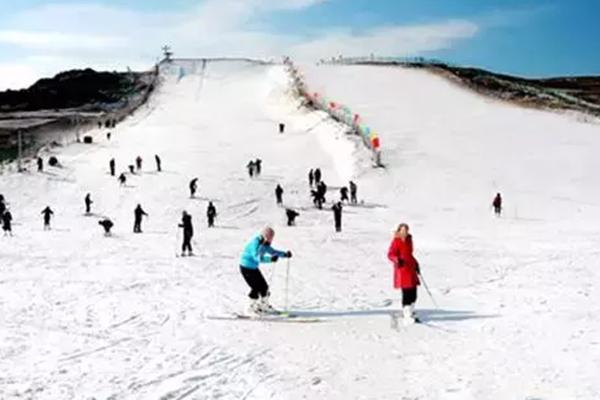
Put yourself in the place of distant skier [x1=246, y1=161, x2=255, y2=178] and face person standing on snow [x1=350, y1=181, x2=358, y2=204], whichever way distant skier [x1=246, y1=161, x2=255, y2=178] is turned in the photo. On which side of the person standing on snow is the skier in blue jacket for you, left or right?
right

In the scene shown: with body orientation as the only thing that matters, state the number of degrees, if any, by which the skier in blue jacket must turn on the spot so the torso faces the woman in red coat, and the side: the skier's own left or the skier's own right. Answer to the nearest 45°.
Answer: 0° — they already face them

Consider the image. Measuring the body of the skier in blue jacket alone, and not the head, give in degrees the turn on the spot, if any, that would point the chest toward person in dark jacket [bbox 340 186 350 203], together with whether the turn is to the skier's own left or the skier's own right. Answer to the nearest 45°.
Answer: approximately 90° to the skier's own left

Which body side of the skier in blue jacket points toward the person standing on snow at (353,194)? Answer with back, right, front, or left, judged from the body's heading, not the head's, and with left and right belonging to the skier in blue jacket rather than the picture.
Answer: left

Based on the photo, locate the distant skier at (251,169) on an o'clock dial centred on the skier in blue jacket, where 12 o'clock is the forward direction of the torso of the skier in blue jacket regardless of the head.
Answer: The distant skier is roughly at 9 o'clock from the skier in blue jacket.

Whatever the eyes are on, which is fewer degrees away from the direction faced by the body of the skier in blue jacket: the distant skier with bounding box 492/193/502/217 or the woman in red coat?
the woman in red coat

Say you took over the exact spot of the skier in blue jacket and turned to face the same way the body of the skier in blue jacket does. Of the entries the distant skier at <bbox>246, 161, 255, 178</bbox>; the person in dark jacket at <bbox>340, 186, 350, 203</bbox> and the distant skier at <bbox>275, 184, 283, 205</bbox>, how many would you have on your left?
3

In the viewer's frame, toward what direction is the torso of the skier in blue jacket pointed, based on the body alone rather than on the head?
to the viewer's right

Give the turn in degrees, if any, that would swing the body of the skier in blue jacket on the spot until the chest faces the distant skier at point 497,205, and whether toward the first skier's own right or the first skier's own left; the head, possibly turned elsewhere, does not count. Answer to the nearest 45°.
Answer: approximately 45° to the first skier's own left
